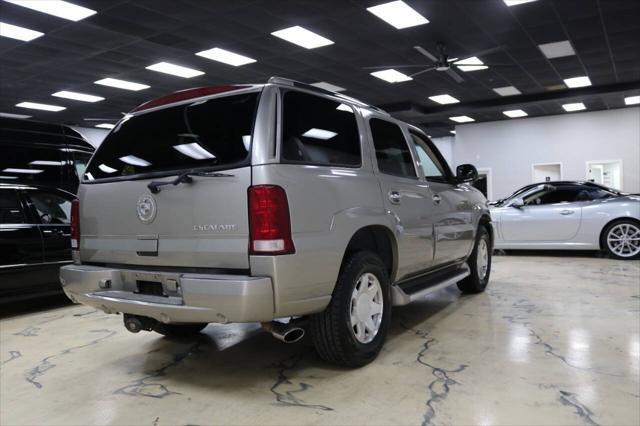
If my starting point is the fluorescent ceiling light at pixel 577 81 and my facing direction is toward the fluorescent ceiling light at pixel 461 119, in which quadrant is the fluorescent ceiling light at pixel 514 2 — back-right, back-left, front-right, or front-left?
back-left

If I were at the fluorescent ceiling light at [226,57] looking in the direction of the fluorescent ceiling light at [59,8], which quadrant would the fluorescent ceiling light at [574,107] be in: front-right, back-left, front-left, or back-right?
back-left

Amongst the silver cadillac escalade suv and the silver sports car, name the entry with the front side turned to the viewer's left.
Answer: the silver sports car

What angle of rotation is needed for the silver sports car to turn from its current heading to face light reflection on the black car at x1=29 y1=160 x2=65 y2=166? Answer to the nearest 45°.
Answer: approximately 45° to its left

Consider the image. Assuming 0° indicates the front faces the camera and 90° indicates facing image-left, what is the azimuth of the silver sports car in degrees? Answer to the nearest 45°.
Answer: approximately 90°

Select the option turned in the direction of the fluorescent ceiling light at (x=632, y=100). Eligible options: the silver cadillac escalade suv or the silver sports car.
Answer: the silver cadillac escalade suv

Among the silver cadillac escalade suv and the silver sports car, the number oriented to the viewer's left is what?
1

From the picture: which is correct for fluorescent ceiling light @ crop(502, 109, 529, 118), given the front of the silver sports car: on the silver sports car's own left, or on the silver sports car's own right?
on the silver sports car's own right

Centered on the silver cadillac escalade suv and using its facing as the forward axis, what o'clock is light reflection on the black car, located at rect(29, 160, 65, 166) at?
The light reflection on the black car is roughly at 9 o'clock from the silver cadillac escalade suv.

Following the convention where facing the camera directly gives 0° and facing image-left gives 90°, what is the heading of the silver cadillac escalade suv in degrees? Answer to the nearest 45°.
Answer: approximately 225°

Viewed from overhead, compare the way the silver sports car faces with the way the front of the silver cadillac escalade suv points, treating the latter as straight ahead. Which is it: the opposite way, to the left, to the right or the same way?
to the left

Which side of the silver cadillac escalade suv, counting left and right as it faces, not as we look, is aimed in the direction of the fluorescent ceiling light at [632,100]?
front

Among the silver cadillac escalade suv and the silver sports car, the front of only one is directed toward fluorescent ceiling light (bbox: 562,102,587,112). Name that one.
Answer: the silver cadillac escalade suv

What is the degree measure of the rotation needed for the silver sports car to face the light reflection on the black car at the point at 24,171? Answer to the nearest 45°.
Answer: approximately 45° to its left

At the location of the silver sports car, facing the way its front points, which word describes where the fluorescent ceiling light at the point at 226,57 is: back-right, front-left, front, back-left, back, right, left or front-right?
front

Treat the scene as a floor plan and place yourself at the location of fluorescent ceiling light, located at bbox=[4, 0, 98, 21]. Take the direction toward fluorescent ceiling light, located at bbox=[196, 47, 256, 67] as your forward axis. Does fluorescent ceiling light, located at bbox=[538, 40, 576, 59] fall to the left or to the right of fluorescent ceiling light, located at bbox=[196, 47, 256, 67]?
right

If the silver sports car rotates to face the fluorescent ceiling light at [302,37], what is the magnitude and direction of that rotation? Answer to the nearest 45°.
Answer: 0° — it already faces it

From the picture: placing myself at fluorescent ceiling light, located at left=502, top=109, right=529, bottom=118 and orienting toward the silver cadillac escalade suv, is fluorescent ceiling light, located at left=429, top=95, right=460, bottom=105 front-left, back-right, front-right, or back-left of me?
front-right
